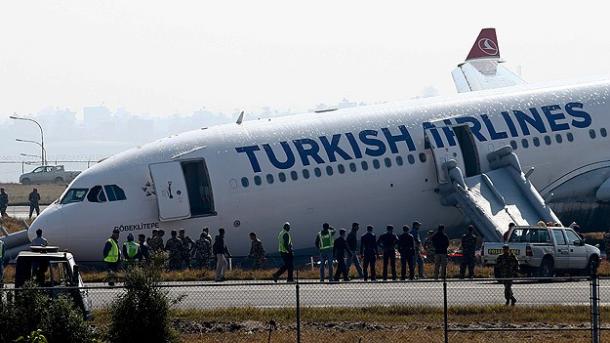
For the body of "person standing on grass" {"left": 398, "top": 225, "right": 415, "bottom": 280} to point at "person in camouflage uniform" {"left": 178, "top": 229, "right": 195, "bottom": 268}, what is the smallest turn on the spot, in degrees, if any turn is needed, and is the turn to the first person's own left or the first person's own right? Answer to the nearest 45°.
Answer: approximately 90° to the first person's own left

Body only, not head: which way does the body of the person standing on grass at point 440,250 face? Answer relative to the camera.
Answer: away from the camera

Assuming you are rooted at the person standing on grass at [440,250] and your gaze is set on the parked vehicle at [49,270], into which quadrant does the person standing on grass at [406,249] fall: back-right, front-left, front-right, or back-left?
front-right

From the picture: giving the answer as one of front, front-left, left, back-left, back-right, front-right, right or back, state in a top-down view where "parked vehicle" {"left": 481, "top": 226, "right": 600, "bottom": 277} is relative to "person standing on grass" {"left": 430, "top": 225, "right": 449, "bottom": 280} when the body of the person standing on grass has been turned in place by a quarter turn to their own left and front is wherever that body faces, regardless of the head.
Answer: back

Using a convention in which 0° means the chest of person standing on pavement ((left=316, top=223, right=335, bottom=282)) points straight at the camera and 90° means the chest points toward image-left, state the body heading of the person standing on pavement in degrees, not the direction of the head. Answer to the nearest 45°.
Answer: approximately 180°

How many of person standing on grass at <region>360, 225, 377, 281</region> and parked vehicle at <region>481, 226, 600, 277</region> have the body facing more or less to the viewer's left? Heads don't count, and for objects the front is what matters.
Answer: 0

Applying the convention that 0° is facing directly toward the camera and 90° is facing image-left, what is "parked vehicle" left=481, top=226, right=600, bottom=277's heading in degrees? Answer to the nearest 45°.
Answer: approximately 225°

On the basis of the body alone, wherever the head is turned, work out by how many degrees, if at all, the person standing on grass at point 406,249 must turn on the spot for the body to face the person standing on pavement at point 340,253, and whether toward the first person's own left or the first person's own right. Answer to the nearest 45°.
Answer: approximately 90° to the first person's own left

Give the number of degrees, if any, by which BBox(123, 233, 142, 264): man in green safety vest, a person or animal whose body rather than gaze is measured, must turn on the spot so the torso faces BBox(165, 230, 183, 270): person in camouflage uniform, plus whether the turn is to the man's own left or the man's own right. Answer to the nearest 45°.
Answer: approximately 45° to the man's own right

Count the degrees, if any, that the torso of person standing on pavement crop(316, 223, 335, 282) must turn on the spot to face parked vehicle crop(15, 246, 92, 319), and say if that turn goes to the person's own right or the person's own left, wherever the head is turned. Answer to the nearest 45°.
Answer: approximately 135° to the person's own left
